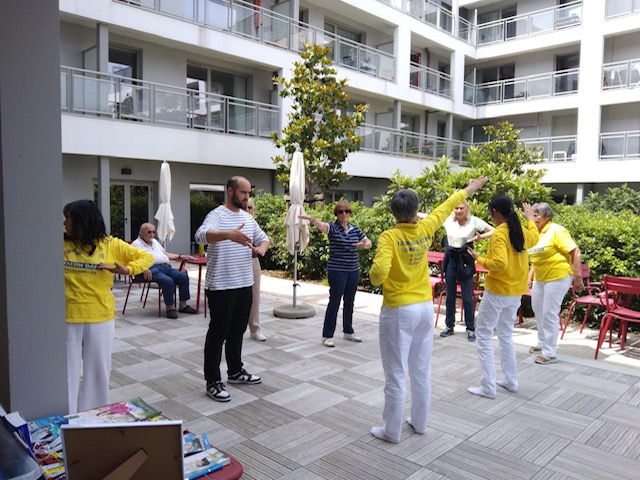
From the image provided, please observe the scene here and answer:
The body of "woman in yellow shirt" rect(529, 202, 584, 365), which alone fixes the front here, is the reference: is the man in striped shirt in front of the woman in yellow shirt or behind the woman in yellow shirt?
in front

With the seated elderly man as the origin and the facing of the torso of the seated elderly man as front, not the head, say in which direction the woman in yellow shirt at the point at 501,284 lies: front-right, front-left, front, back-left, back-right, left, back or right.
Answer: front

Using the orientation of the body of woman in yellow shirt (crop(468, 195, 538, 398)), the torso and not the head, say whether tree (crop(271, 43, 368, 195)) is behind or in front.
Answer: in front

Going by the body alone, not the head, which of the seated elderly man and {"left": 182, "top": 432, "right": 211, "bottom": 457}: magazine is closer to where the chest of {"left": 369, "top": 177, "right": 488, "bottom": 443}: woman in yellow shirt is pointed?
the seated elderly man

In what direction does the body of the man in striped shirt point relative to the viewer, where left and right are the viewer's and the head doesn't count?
facing the viewer and to the right of the viewer

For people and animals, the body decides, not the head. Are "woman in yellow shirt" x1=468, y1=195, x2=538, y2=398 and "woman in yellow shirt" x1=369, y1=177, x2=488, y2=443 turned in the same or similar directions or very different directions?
same or similar directions

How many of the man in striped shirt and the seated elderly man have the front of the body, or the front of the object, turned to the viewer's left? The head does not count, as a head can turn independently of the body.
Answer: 0

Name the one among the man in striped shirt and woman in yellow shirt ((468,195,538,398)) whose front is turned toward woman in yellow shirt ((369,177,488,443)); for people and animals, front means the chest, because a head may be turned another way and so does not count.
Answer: the man in striped shirt

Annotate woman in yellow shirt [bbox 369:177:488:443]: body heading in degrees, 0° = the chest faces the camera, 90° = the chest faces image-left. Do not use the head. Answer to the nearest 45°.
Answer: approximately 135°

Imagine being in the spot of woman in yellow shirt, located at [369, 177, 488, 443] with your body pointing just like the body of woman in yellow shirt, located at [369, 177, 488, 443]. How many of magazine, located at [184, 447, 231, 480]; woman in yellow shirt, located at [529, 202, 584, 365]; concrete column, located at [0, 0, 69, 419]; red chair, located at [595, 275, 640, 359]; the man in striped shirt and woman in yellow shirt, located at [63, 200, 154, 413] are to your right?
2

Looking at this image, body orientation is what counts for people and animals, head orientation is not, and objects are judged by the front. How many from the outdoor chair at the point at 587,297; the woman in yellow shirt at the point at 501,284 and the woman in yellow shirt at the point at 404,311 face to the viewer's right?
0

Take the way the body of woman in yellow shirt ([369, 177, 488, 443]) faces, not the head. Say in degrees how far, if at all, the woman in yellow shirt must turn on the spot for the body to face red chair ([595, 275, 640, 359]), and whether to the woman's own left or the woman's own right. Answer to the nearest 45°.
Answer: approximately 90° to the woman's own right

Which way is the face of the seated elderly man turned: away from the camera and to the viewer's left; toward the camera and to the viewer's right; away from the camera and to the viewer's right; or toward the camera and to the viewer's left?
toward the camera and to the viewer's right

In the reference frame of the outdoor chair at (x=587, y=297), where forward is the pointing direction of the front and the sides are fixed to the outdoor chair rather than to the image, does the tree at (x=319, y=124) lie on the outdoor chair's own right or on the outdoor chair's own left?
on the outdoor chair's own right

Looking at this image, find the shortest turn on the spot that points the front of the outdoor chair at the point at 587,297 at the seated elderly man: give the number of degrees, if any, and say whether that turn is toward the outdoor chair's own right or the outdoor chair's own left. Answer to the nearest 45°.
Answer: approximately 45° to the outdoor chair's own right

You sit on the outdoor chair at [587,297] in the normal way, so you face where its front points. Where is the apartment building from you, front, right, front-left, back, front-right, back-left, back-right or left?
right

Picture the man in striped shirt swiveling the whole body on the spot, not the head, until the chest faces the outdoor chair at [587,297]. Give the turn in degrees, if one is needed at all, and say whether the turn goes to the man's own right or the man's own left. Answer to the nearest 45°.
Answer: approximately 45° to the man's own left
